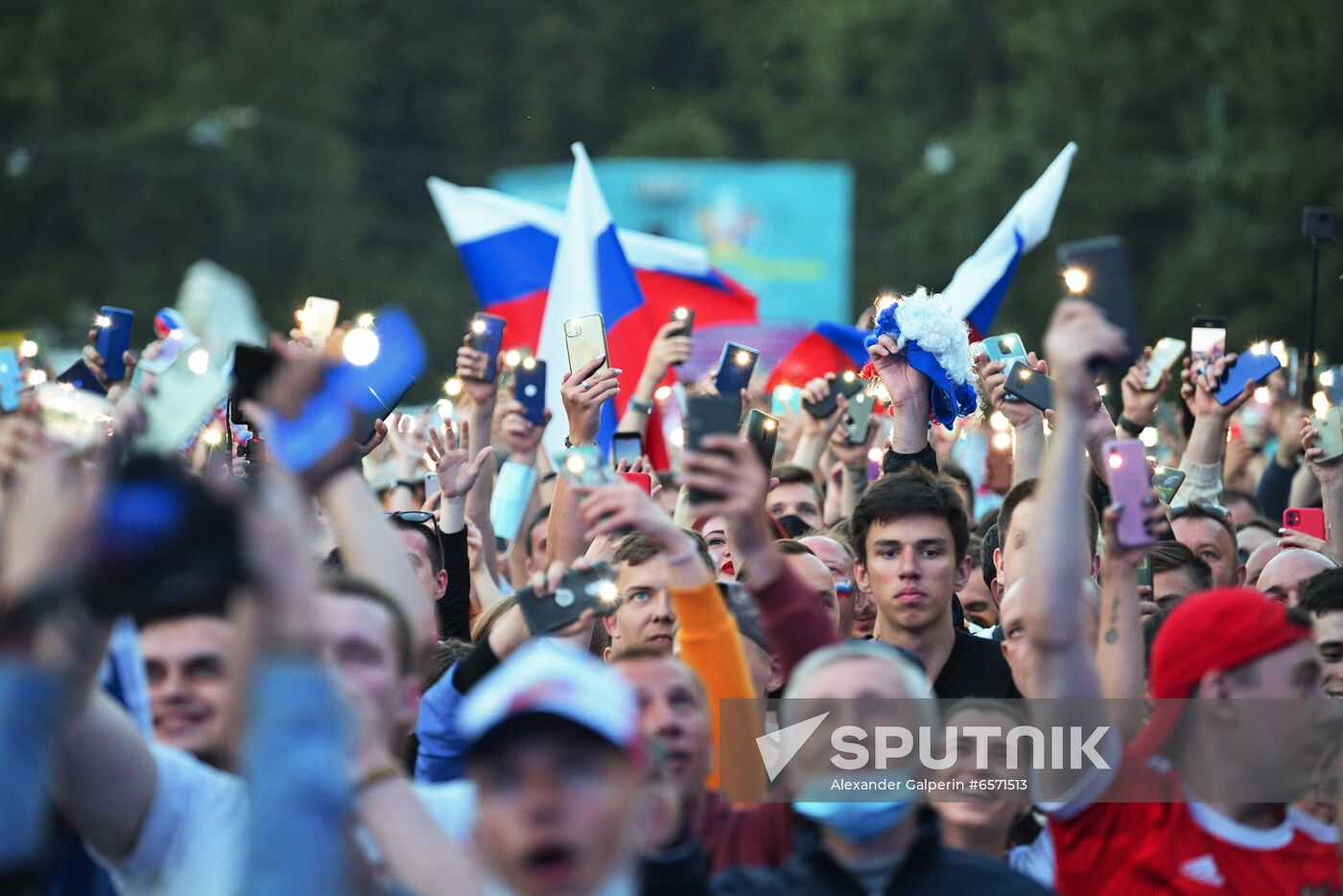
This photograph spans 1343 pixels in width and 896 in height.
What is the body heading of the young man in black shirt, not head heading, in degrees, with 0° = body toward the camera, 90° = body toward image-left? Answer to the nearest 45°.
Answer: approximately 0°

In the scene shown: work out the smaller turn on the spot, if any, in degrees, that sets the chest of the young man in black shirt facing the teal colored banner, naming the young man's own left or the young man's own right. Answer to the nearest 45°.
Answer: approximately 180°

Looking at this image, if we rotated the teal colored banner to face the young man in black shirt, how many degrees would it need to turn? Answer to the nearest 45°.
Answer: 0° — it already faces them

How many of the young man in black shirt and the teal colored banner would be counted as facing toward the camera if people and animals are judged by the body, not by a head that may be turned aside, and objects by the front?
2

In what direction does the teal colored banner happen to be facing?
toward the camera
